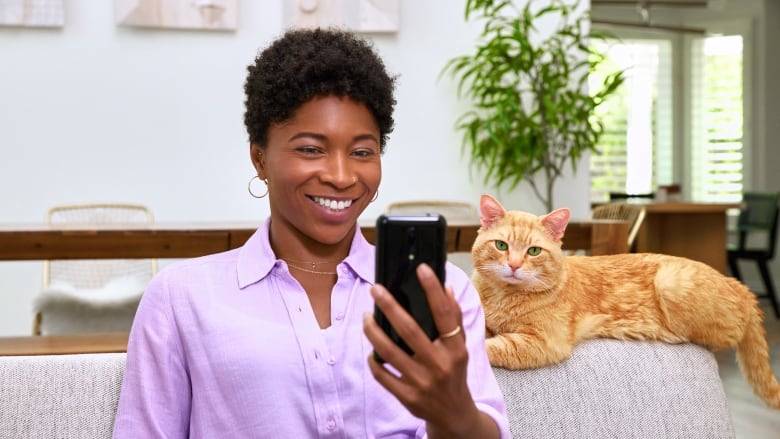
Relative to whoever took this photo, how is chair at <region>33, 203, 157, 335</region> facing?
facing the viewer

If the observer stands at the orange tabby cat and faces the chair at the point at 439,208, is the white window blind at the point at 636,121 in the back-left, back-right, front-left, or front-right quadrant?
front-right

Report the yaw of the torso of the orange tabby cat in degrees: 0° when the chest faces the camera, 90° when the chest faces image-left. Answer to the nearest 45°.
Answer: approximately 90°

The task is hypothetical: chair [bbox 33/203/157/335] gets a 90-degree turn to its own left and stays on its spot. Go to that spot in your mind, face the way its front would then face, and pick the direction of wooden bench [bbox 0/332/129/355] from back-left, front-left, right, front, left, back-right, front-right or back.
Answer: right

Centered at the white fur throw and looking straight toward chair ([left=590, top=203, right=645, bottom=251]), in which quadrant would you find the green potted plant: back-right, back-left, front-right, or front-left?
front-left

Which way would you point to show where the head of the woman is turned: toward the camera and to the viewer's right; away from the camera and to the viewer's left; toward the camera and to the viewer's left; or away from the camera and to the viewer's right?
toward the camera and to the viewer's right

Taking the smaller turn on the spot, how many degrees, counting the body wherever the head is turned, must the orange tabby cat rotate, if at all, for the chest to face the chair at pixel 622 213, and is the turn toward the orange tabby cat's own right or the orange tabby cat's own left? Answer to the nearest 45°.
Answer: approximately 90° to the orange tabby cat's own right

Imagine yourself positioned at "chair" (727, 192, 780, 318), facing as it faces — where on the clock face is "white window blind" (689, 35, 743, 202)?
The white window blind is roughly at 1 o'clock from the chair.

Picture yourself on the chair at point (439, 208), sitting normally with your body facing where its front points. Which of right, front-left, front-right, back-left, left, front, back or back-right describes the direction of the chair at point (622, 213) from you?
front-left

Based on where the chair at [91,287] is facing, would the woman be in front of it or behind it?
in front

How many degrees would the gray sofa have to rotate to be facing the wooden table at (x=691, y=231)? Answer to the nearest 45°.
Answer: approximately 180°

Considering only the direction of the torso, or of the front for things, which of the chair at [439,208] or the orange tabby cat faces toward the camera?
the chair
